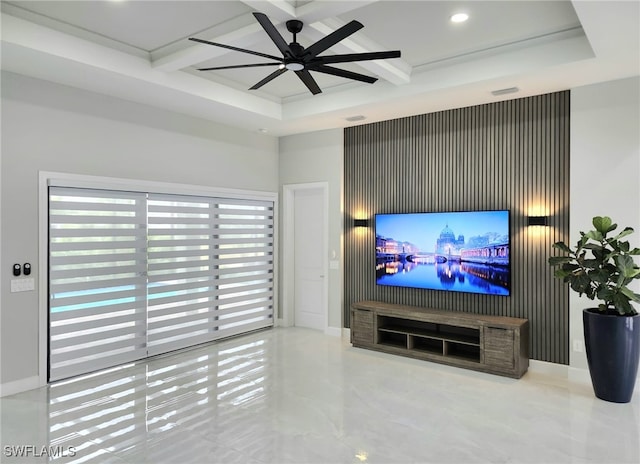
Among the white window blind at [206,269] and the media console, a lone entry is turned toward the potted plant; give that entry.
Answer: the white window blind

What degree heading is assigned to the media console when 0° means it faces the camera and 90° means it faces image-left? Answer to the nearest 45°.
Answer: approximately 45°

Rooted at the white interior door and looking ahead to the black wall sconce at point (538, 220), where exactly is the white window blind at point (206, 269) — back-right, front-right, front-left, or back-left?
back-right

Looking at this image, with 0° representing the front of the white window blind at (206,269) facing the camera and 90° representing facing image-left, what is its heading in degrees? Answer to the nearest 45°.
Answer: approximately 315°

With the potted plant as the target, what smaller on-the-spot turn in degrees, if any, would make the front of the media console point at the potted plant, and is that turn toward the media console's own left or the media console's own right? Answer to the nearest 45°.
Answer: approximately 90° to the media console's own left

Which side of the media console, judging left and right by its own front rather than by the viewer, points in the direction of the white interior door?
right

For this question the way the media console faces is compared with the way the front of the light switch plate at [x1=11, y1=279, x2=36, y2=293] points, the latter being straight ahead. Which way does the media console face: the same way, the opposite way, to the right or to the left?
to the right

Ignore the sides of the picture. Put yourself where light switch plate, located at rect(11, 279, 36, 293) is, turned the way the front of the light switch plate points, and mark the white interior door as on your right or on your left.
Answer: on your left

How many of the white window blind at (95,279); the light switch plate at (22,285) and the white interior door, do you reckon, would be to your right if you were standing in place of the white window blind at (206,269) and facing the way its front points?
2

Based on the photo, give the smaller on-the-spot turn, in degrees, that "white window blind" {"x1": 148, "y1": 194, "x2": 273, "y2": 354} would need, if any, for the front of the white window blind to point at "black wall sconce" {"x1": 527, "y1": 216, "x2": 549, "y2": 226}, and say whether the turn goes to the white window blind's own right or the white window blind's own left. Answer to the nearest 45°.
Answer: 0° — it already faces it
